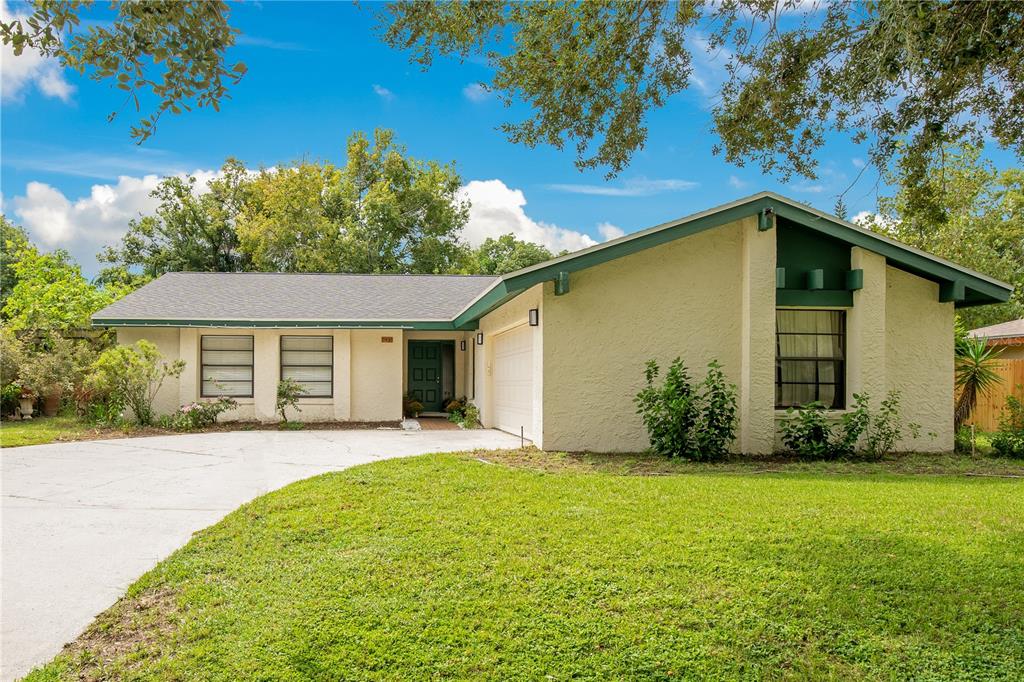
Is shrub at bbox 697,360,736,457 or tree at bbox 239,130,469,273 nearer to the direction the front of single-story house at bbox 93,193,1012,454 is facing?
the shrub

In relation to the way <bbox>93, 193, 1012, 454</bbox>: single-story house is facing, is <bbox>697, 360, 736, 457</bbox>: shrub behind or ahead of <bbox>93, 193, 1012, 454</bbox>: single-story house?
ahead

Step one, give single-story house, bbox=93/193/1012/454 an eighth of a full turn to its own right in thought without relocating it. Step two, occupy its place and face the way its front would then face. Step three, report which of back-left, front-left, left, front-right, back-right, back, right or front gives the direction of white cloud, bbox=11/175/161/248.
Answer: right

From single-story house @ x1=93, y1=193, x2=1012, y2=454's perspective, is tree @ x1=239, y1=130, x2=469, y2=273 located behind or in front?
behind

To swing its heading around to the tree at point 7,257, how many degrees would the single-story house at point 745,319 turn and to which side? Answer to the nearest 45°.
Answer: approximately 135° to its right

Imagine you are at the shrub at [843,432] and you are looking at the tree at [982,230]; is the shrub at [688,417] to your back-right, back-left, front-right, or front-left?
back-left

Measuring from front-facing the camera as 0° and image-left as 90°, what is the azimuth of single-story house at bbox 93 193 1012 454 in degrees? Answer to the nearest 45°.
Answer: approximately 0°

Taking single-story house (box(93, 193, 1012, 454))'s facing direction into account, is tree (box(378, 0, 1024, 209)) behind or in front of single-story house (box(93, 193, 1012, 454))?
in front
